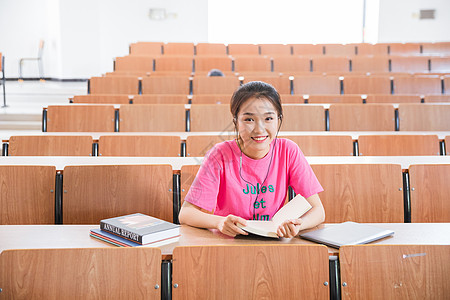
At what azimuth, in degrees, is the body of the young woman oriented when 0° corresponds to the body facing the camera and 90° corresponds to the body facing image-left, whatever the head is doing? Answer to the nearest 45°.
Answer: approximately 0°
